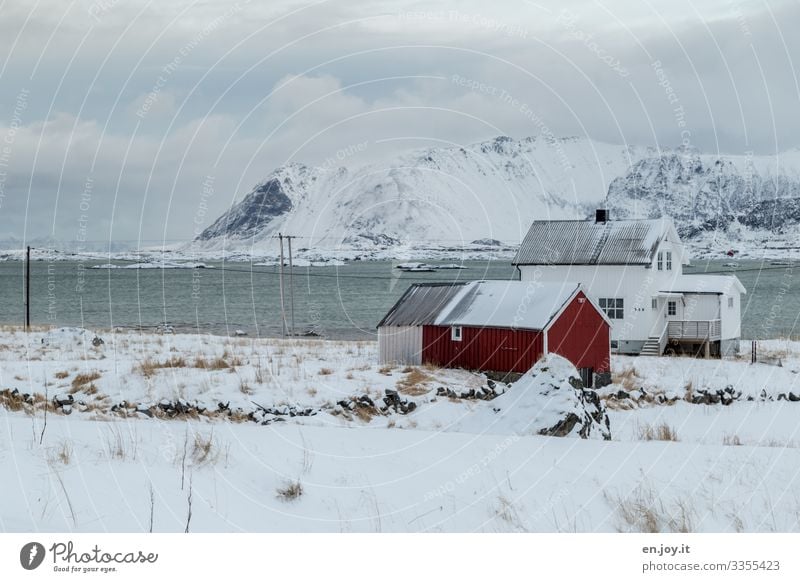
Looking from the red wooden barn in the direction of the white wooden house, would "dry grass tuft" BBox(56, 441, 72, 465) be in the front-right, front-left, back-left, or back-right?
back-right

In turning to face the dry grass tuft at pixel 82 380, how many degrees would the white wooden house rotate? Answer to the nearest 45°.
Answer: approximately 45° to its right

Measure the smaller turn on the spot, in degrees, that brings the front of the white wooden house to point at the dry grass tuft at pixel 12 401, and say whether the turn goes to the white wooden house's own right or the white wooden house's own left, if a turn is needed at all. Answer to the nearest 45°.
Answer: approximately 45° to the white wooden house's own right

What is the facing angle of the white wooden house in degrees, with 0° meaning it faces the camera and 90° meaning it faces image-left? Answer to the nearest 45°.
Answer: approximately 0°

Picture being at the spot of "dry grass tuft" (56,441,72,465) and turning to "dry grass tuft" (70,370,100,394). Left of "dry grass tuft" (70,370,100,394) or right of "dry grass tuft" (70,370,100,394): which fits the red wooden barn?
right

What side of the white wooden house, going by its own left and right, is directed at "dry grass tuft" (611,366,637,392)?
front

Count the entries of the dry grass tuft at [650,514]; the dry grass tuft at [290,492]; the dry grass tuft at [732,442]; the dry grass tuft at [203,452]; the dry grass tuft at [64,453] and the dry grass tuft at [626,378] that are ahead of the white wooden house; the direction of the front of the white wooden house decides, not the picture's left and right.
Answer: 6

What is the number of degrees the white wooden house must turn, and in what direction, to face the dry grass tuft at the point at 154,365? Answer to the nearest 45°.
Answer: approximately 45° to its right

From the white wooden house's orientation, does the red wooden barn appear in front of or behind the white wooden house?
in front

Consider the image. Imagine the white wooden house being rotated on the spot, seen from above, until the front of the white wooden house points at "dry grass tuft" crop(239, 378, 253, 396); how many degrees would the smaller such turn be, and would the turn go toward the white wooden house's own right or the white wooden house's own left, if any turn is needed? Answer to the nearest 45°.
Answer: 0° — it already faces it

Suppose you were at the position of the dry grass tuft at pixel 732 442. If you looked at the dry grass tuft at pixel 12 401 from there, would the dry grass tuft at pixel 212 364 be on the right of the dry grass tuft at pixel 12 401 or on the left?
right

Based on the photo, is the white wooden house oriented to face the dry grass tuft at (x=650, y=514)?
yes
